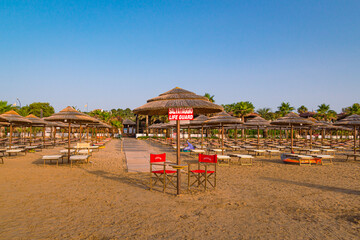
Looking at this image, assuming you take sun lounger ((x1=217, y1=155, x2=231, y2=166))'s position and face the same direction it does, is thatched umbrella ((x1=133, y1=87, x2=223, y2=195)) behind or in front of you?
in front

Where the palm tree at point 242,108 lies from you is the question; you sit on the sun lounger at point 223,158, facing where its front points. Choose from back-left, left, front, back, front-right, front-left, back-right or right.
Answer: back

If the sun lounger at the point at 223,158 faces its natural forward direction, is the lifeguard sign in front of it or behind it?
in front

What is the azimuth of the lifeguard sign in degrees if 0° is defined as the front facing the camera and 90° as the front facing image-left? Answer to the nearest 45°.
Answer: approximately 0°

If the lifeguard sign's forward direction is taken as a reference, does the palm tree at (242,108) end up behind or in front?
behind

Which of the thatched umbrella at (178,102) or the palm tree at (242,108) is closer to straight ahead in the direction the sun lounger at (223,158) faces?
the thatched umbrella

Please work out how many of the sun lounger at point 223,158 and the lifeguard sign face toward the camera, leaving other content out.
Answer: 2

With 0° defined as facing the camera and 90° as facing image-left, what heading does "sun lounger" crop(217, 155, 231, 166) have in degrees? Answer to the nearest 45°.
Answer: approximately 0°

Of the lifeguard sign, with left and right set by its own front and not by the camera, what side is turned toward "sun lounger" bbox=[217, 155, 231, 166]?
back
